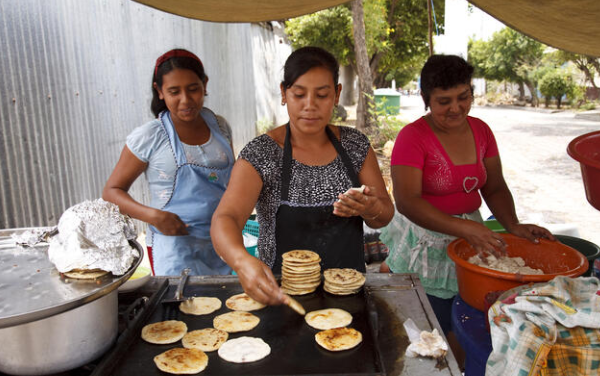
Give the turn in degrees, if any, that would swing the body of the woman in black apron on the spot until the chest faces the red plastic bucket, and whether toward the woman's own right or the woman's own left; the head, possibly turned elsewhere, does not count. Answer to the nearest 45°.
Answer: approximately 90° to the woman's own left

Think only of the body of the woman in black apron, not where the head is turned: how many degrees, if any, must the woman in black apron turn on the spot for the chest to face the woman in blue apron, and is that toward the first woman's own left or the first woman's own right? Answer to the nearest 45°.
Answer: approximately 135° to the first woman's own right

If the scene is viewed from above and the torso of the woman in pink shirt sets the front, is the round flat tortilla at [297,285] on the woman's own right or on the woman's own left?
on the woman's own right

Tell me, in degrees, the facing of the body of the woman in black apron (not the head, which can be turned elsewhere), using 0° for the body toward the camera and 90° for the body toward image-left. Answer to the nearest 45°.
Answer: approximately 0°

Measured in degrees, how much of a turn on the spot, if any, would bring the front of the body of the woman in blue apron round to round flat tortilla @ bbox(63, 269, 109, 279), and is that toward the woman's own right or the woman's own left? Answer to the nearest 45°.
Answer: approximately 45° to the woman's own right

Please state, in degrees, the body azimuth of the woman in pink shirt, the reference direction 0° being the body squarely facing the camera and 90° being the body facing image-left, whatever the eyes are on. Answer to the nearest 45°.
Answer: approximately 315°

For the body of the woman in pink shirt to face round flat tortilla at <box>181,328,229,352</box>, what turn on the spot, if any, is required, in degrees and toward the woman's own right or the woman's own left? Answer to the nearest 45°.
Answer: approximately 90° to the woman's own right
